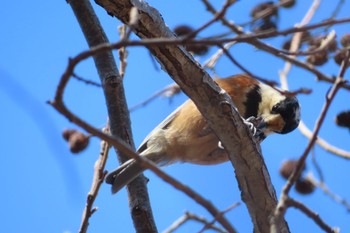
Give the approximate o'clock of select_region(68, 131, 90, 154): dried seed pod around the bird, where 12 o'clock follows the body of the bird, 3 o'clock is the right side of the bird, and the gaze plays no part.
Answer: The dried seed pod is roughly at 5 o'clock from the bird.

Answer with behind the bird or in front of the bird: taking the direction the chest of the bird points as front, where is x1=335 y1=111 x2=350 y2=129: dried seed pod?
in front

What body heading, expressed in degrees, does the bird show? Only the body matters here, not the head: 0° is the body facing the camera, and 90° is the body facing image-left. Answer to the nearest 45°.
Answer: approximately 270°
